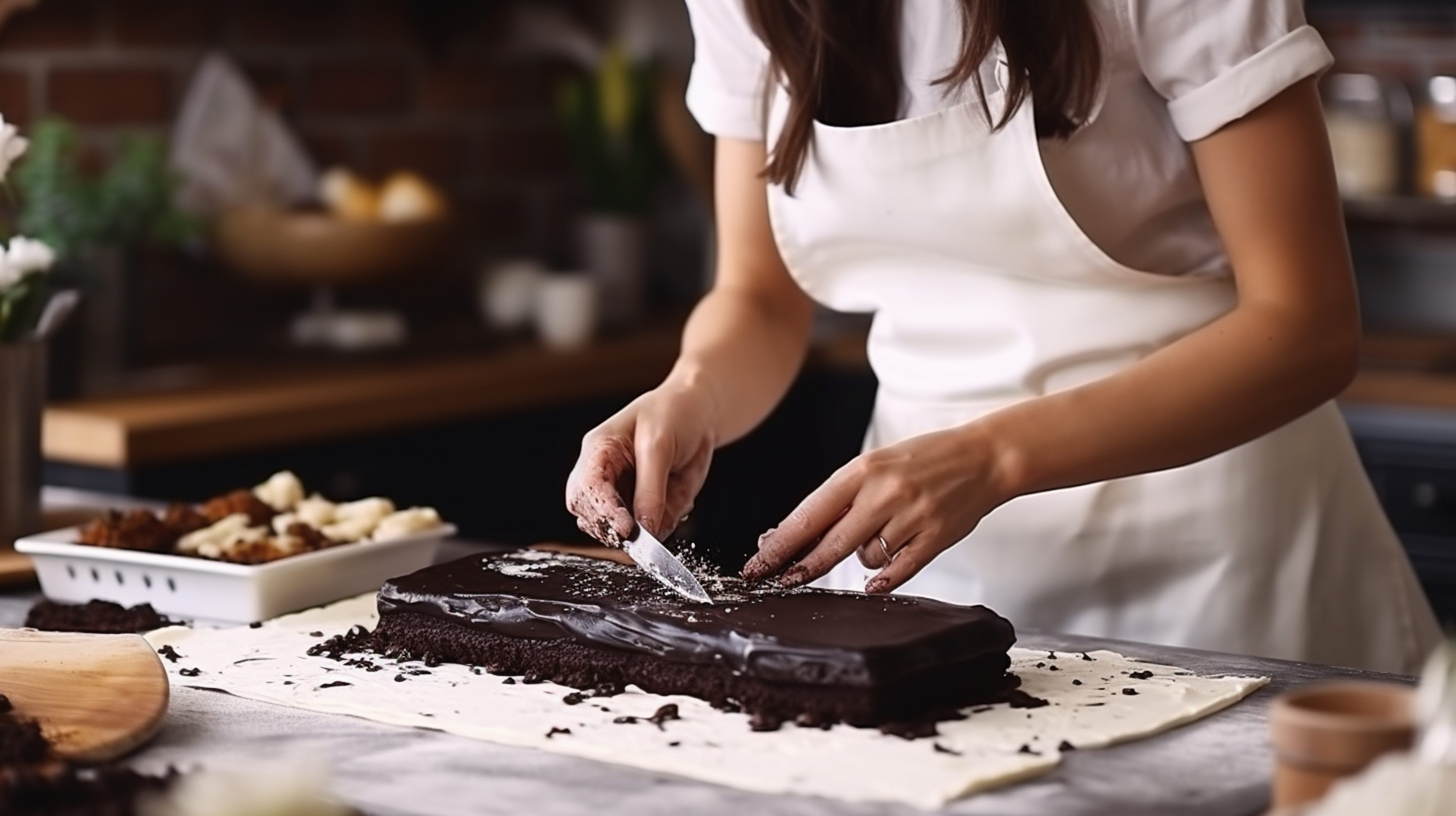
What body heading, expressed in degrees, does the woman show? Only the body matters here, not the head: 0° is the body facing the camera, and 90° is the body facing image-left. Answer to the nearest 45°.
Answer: approximately 45°

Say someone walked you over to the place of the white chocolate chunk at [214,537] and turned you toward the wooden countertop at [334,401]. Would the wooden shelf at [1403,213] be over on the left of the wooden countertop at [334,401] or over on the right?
right

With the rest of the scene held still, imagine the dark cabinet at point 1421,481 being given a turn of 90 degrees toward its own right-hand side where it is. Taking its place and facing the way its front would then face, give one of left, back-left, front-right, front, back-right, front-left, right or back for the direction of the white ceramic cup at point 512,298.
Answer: front

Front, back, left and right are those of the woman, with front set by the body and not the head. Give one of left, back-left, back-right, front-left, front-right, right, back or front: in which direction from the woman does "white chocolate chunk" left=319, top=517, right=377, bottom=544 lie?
front-right

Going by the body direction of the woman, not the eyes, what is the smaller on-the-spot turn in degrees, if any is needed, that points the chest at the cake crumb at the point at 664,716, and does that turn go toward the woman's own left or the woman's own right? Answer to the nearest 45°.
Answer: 0° — they already face it

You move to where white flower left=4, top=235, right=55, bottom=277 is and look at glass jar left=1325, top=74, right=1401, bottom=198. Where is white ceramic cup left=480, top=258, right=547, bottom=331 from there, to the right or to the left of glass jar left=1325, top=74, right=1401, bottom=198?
left

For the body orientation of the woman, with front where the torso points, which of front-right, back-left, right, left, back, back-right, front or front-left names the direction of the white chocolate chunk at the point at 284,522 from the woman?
front-right

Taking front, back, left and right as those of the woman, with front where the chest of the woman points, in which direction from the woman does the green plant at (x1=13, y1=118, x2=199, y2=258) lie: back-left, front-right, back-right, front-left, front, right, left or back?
right

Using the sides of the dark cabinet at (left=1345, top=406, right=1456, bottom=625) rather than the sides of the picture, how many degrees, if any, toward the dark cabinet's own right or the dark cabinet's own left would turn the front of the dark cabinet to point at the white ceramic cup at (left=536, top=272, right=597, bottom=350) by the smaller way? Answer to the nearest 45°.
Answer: approximately 90° to the dark cabinet's own right

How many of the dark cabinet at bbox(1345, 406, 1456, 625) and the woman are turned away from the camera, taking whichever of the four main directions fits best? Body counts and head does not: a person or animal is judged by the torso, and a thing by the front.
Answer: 0

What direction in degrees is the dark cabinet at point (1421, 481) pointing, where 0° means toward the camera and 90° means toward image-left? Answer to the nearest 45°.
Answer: approximately 0°

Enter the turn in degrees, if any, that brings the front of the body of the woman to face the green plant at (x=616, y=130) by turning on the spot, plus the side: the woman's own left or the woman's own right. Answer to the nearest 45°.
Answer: approximately 135° to the woman's own right

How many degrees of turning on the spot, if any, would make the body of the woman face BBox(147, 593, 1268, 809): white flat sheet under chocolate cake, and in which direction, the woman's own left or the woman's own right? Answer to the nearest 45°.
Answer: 0° — they already face it

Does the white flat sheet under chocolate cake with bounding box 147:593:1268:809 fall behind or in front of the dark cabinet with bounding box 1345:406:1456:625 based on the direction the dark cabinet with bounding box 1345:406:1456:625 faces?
in front

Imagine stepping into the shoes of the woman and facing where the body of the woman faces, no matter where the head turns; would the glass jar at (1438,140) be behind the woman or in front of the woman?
behind
